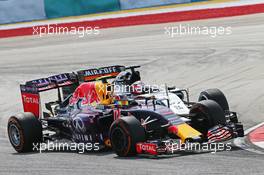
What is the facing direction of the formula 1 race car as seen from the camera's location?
facing the viewer and to the right of the viewer
